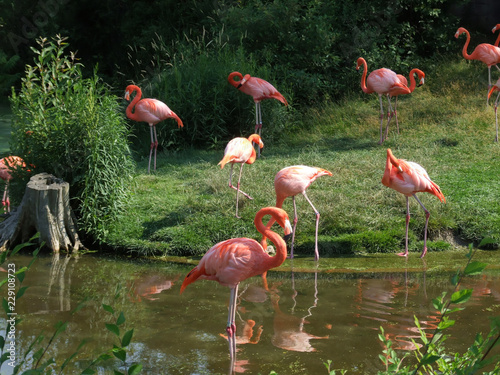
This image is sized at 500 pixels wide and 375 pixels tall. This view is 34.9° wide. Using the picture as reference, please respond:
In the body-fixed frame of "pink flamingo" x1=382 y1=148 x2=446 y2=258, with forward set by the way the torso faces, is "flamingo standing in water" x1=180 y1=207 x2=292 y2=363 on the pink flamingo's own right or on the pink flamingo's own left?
on the pink flamingo's own left

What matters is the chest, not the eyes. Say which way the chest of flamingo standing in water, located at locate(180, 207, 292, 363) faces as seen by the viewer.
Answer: to the viewer's right

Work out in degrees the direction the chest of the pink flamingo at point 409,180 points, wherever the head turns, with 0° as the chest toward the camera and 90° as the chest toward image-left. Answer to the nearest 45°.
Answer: approximately 90°

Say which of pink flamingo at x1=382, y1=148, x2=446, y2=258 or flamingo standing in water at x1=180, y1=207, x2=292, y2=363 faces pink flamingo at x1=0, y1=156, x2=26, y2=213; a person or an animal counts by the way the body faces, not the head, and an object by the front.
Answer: pink flamingo at x1=382, y1=148, x2=446, y2=258

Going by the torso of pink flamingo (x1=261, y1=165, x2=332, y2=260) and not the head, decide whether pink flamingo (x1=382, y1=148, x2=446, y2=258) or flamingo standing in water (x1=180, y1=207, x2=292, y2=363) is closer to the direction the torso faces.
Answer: the flamingo standing in water

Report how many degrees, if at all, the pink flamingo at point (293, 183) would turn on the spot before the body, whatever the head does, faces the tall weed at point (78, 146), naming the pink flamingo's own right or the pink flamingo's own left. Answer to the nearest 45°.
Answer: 0° — it already faces it

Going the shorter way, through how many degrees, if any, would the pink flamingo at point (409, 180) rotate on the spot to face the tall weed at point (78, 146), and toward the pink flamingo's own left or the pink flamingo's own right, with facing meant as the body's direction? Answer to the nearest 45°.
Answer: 0° — it already faces it

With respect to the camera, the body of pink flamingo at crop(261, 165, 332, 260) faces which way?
to the viewer's left

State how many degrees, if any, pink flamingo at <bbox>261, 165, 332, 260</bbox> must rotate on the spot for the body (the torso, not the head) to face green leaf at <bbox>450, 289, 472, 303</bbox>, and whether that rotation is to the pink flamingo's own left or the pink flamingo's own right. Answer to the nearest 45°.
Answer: approximately 90° to the pink flamingo's own left

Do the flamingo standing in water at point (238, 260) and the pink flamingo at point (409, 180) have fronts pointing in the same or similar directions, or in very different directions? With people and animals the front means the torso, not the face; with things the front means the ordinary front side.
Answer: very different directions
